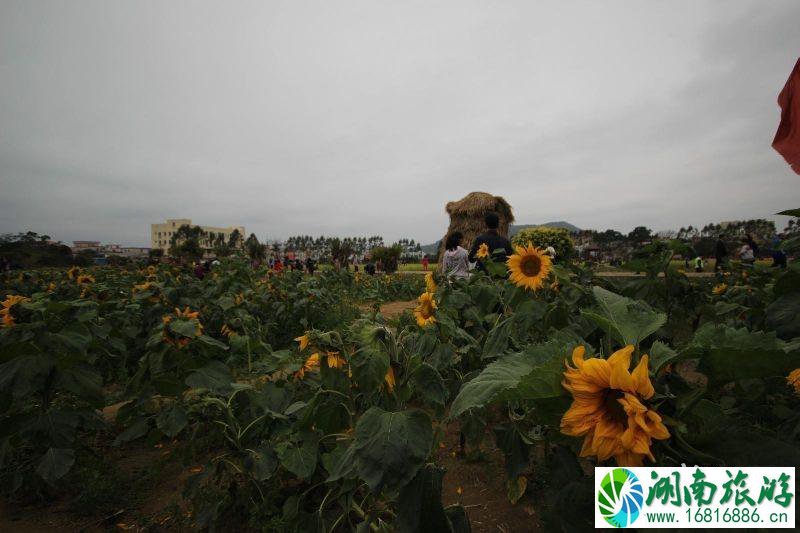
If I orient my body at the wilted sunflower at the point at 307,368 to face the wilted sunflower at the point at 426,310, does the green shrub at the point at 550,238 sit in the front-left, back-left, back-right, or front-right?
front-left

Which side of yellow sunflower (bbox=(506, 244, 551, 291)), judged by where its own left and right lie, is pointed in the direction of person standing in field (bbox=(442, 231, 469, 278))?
back

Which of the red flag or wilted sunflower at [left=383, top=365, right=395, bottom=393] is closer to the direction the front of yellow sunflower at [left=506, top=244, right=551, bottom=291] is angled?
the wilted sunflower

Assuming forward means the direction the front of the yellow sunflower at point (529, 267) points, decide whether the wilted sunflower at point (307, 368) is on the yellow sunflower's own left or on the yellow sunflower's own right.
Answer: on the yellow sunflower's own right

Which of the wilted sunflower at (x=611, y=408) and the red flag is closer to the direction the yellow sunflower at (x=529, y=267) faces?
the wilted sunflower

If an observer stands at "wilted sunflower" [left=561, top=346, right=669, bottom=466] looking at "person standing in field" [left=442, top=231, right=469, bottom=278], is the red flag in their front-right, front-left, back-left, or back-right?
front-right

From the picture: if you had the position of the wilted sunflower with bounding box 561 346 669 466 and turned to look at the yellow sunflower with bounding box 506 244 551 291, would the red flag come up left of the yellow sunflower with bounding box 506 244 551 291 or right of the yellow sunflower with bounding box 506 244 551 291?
right

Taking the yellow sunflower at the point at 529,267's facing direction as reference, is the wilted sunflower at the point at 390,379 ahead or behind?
ahead

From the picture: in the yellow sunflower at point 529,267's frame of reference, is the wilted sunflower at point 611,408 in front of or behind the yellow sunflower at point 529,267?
in front

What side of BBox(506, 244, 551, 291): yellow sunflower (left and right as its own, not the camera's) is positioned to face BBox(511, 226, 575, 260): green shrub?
back

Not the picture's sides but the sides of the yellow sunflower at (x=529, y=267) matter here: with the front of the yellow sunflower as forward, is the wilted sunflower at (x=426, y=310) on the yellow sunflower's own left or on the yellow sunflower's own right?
on the yellow sunflower's own right

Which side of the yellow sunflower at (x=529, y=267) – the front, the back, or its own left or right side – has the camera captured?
front
